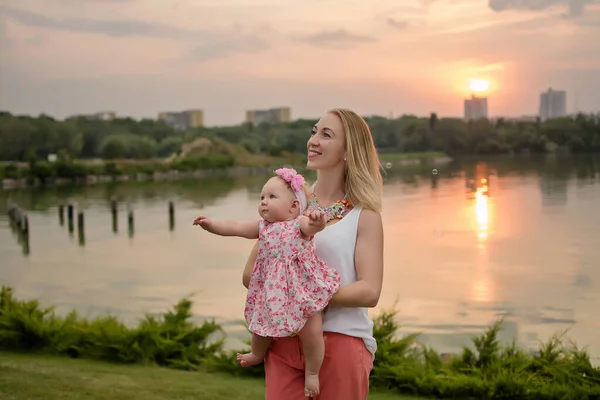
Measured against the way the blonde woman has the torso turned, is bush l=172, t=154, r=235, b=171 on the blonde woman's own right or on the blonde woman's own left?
on the blonde woman's own right

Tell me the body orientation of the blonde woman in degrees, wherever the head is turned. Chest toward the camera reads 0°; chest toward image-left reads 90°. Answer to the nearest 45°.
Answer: approximately 45°

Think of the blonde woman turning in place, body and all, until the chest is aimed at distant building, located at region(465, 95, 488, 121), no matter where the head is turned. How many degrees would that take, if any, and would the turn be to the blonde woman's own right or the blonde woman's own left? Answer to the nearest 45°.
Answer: approximately 135° to the blonde woman's own right

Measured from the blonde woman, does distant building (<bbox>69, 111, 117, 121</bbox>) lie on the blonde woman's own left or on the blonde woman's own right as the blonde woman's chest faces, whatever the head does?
on the blonde woman's own right

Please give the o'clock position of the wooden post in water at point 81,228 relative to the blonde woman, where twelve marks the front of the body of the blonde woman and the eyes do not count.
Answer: The wooden post in water is roughly at 4 o'clock from the blonde woman.

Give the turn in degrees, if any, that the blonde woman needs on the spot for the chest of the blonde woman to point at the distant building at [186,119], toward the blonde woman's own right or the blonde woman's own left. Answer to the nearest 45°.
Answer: approximately 135° to the blonde woman's own right

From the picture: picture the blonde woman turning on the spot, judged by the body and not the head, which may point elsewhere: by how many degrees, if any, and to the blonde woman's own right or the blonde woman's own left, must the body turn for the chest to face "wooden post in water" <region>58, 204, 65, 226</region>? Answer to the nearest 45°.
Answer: approximately 135° to the blonde woman's own right

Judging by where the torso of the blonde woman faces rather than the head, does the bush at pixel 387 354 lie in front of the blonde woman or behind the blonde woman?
behind
